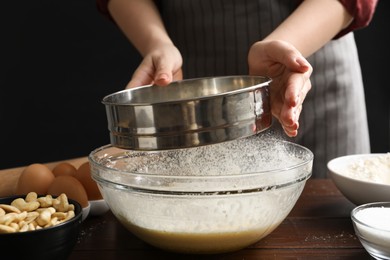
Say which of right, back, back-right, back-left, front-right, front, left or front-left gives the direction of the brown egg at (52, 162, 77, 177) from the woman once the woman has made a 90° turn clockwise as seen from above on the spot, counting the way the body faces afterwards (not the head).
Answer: front-left

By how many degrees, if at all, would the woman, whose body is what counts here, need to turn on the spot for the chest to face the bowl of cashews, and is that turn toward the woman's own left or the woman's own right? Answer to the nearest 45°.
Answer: approximately 45° to the woman's own right

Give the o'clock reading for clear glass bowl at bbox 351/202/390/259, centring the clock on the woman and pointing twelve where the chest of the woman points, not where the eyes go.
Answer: The clear glass bowl is roughly at 12 o'clock from the woman.

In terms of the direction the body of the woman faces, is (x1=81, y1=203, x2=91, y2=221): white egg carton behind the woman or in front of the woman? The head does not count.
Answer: in front

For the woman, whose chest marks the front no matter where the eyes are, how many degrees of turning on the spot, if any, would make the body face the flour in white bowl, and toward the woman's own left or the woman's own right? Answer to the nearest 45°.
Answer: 0° — they already face it

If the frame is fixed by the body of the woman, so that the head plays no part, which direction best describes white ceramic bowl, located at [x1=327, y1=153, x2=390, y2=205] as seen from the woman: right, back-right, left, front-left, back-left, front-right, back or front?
front

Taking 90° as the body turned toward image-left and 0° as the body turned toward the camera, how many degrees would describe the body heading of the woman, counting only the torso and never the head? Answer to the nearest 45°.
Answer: approximately 0°

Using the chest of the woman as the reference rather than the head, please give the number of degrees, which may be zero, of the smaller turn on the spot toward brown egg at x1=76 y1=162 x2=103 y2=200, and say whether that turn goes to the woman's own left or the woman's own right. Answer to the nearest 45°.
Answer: approximately 45° to the woman's own right

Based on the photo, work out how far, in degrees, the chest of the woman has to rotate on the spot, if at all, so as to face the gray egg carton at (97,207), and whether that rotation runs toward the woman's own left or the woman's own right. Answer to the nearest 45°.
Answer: approximately 45° to the woman's own right

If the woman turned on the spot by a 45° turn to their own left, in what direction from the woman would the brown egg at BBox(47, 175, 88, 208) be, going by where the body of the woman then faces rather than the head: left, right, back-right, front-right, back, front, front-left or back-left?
right

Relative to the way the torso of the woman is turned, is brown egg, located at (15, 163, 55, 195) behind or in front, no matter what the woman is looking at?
in front

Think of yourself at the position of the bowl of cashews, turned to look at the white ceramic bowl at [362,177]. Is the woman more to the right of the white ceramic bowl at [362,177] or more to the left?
left
